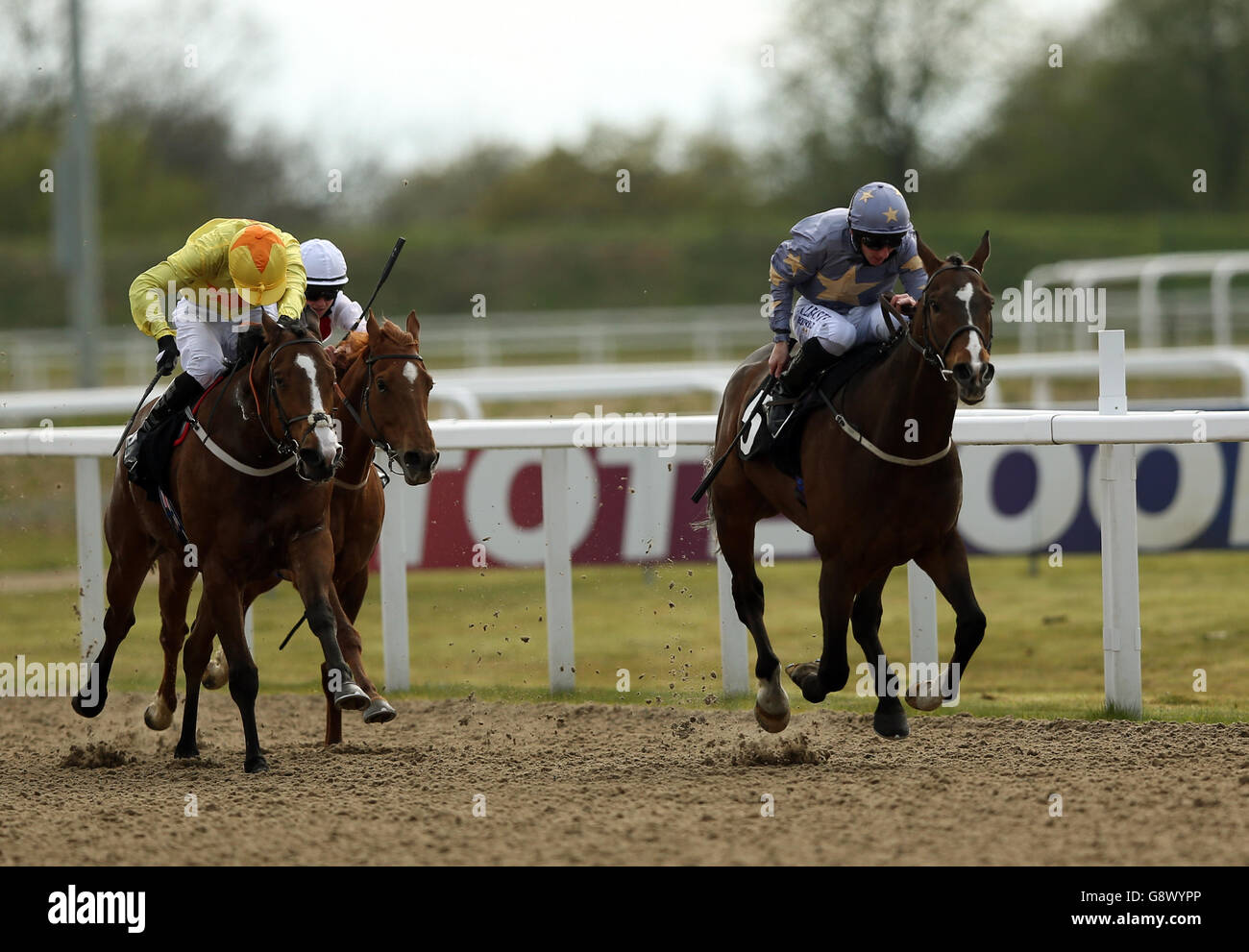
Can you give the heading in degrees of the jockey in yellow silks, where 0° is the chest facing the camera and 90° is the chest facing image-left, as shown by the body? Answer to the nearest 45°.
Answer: approximately 315°

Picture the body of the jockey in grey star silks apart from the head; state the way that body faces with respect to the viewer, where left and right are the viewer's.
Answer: facing the viewer and to the right of the viewer

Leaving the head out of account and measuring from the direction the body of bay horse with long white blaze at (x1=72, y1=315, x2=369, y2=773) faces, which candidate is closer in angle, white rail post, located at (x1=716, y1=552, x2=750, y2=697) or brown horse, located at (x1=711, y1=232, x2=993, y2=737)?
the brown horse

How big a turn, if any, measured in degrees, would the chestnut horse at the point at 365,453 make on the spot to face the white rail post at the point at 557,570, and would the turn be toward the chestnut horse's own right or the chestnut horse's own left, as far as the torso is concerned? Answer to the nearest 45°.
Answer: approximately 90° to the chestnut horse's own left

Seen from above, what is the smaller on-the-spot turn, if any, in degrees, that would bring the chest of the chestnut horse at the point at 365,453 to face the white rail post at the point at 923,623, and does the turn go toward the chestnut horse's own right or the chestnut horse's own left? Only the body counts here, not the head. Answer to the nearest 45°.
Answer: approximately 45° to the chestnut horse's own left

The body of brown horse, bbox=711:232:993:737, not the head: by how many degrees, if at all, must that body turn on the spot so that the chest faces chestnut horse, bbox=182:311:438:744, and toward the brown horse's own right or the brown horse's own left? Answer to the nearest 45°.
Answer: approximately 135° to the brown horse's own right

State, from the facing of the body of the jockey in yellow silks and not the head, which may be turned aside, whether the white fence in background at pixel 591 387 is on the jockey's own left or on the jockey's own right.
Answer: on the jockey's own left

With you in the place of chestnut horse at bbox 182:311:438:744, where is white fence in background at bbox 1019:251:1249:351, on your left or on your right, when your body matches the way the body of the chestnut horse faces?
on your left

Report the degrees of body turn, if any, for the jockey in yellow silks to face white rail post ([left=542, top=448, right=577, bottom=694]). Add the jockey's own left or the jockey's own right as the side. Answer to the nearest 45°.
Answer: approximately 90° to the jockey's own left

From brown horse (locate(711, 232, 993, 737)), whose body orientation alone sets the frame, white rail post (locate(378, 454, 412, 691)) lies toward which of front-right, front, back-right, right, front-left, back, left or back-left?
back
